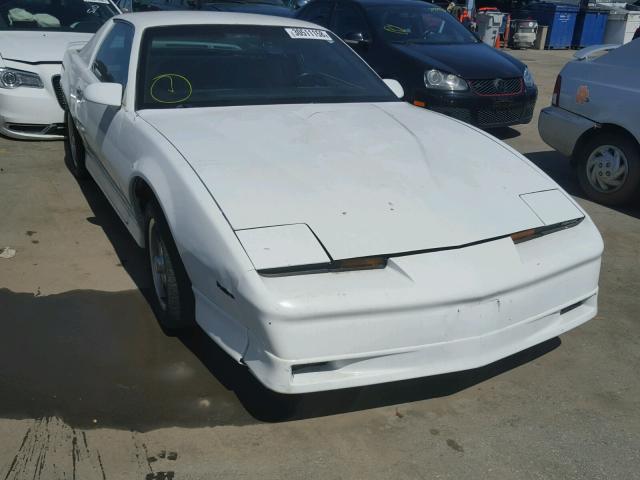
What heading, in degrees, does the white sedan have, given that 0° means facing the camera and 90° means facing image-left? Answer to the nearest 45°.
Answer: approximately 315°

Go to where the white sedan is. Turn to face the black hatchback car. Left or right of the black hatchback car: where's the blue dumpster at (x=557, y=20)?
left

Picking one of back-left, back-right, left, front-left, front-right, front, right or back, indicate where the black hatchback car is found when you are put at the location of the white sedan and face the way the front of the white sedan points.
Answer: front-left

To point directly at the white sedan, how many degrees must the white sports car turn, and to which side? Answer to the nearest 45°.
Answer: approximately 180°

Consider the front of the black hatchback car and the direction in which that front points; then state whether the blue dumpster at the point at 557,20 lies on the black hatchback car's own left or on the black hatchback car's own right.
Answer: on the black hatchback car's own left

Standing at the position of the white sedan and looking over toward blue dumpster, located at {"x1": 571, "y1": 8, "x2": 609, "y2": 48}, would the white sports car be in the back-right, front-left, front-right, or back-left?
back-right

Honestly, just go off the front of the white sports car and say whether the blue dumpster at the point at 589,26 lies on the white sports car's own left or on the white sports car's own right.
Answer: on the white sports car's own left

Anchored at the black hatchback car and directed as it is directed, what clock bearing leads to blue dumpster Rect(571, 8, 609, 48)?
The blue dumpster is roughly at 8 o'clock from the black hatchback car.

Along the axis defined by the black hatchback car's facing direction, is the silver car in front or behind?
in front

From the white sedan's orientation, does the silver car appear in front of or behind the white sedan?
in front

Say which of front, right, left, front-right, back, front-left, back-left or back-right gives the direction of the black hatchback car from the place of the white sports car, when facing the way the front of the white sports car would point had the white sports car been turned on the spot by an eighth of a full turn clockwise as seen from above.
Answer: back

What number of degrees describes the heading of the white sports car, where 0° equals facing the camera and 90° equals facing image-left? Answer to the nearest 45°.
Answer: approximately 315°
